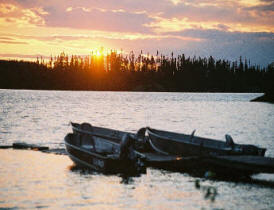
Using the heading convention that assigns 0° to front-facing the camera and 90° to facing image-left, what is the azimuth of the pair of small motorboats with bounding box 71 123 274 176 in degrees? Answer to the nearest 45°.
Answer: approximately 90°
